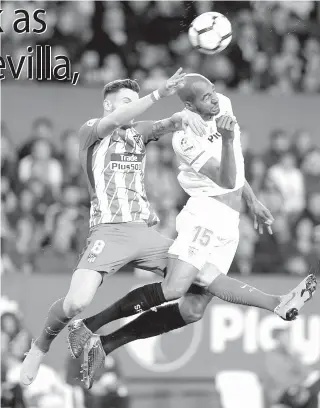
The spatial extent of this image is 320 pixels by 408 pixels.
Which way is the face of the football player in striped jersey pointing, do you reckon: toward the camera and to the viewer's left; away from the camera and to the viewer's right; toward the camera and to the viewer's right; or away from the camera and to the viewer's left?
toward the camera and to the viewer's right

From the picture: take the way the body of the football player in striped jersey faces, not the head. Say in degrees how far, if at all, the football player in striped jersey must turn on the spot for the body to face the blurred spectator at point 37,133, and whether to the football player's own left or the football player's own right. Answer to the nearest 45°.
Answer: approximately 135° to the football player's own left

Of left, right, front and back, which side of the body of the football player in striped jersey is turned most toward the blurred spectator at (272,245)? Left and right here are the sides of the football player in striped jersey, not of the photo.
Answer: left

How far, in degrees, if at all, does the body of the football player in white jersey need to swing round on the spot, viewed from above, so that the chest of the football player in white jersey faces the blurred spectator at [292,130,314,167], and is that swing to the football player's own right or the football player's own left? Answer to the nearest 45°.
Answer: approximately 135° to the football player's own left

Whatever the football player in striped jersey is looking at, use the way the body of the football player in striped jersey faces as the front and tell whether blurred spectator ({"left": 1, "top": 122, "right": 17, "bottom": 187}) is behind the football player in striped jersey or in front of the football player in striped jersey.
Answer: behind

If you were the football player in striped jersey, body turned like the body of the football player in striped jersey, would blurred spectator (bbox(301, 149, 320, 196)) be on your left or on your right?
on your left

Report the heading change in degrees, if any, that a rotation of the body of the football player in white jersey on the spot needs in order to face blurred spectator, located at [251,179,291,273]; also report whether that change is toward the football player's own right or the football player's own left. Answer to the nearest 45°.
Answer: approximately 135° to the football player's own left
